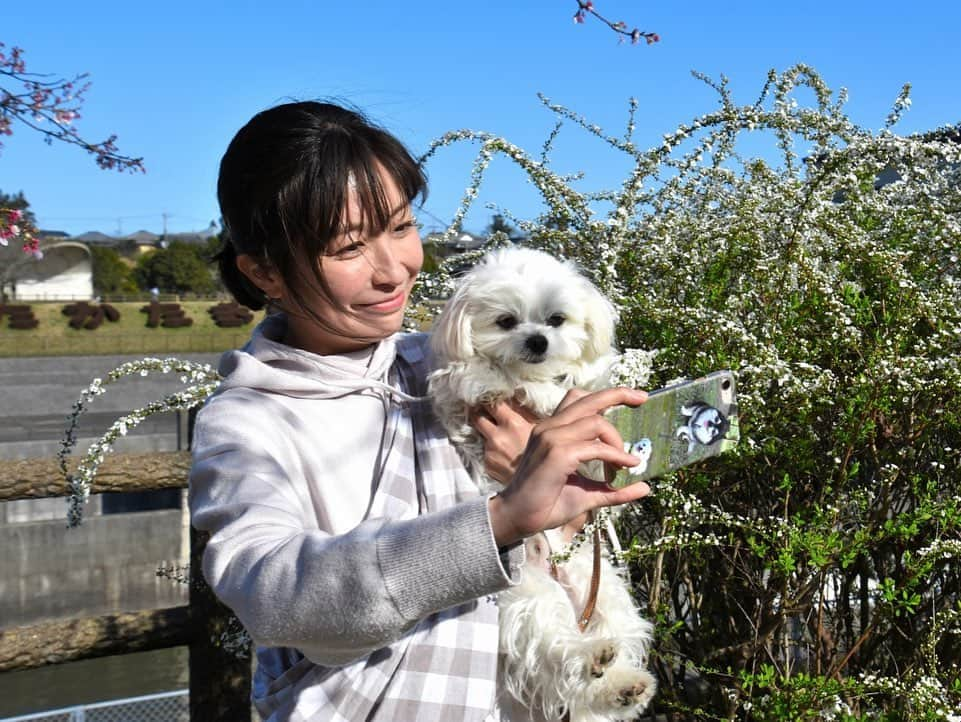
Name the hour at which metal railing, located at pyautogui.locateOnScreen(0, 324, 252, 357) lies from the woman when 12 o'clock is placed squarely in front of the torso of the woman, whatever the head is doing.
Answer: The metal railing is roughly at 7 o'clock from the woman.

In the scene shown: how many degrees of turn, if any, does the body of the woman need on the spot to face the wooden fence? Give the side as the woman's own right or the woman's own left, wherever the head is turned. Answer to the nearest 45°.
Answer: approximately 180°

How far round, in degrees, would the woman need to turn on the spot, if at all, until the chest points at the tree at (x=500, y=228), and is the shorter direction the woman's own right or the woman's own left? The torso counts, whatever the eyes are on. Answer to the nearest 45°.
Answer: approximately 135° to the woman's own left

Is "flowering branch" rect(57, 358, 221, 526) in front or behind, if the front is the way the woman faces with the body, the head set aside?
behind

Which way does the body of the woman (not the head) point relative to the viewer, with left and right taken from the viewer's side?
facing the viewer and to the right of the viewer
